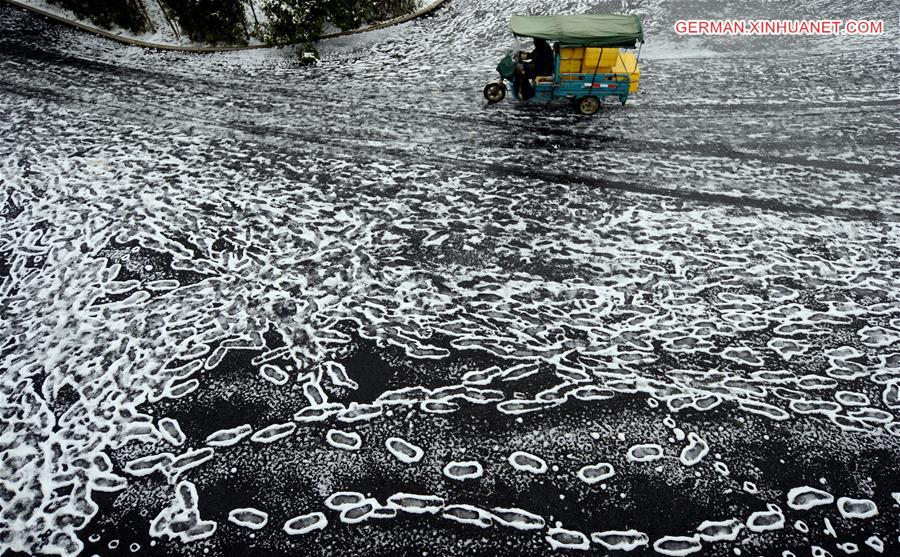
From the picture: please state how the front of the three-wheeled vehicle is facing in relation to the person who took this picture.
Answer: facing to the left of the viewer

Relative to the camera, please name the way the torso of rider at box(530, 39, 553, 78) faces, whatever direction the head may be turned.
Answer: to the viewer's left

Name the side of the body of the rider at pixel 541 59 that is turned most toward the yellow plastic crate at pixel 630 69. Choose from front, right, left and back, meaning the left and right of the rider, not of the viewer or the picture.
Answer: back

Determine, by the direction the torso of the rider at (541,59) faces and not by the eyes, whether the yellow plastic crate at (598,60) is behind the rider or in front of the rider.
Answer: behind
